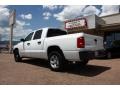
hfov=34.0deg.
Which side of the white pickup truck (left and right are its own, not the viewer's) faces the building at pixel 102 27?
right

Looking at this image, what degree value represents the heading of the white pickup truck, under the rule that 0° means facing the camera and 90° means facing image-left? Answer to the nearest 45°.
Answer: approximately 135°
